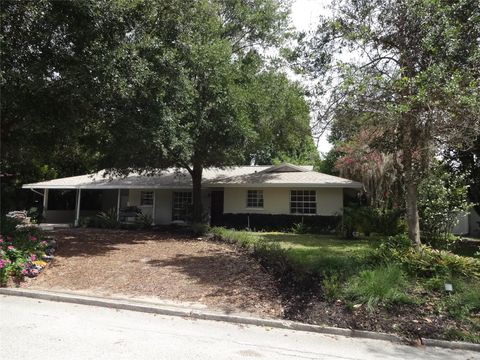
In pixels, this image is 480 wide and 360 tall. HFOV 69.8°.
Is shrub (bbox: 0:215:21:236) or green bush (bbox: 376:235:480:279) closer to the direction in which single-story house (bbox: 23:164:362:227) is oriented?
the green bush

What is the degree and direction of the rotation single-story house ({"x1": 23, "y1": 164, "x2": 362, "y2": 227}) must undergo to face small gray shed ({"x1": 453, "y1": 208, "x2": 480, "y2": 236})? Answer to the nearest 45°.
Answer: approximately 90° to its left

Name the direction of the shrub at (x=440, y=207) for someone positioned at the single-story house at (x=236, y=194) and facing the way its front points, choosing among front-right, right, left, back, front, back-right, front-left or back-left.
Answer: front-left

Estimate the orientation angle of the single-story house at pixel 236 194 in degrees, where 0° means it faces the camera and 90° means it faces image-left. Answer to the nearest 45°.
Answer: approximately 0°

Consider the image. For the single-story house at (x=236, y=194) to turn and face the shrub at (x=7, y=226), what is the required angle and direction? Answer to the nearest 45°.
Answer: approximately 45° to its right

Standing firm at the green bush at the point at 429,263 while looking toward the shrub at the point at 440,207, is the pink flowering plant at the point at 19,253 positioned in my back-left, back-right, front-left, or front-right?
back-left

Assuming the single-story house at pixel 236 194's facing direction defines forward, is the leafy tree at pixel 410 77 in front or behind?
in front

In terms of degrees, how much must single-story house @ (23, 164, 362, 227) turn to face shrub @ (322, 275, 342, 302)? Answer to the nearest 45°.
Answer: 0° — it already faces it
